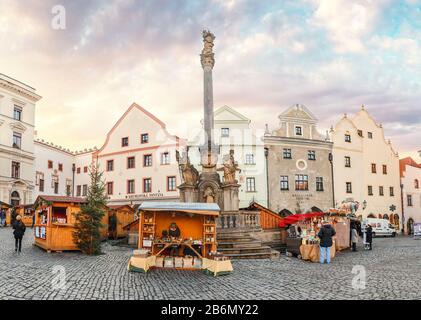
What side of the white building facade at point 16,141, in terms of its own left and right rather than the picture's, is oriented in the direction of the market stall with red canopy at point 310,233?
front

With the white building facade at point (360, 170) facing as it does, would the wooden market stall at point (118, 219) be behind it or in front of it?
in front

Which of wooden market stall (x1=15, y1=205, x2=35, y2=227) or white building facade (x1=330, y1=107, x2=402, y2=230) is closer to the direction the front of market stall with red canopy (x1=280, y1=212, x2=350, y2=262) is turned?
the wooden market stall

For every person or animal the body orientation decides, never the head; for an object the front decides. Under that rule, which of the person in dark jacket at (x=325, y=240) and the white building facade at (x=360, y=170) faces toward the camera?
the white building facade

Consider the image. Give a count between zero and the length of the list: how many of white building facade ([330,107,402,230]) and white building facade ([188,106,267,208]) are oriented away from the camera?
0

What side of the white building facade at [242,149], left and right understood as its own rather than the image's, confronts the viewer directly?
front

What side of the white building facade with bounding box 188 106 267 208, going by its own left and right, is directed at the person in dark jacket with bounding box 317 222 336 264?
front

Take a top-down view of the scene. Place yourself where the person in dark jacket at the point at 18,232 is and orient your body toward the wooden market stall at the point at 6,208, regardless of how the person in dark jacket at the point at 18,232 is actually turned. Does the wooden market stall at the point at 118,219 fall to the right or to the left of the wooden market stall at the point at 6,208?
right

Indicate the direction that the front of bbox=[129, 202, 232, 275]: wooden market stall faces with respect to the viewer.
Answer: facing the viewer

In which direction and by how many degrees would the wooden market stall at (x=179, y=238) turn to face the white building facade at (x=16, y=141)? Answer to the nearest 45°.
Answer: approximately 135° to its right

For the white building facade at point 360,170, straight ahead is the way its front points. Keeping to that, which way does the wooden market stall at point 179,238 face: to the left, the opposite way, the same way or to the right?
the same way

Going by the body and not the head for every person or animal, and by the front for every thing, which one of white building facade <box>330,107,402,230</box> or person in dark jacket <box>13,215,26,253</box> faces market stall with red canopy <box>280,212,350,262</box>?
the white building facade
